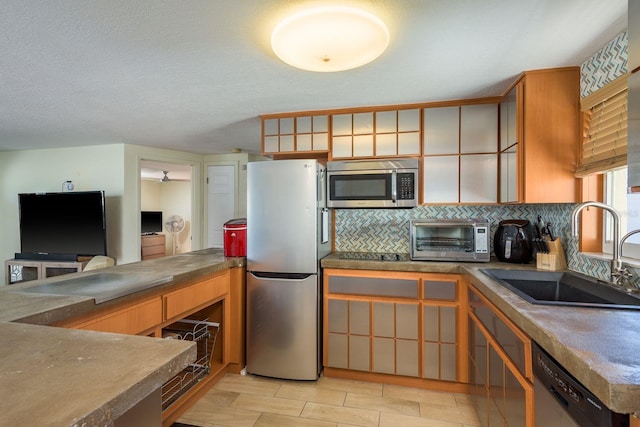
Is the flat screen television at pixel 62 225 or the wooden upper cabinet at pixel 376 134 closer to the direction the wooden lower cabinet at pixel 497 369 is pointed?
the flat screen television

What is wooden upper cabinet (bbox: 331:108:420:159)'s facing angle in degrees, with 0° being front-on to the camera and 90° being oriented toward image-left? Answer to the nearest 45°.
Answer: approximately 0°

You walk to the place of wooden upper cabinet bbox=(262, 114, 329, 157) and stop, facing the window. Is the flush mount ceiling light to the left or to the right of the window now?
right

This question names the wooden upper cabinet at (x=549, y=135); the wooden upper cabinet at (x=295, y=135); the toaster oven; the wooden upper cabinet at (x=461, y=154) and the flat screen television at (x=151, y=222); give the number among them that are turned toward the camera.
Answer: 4

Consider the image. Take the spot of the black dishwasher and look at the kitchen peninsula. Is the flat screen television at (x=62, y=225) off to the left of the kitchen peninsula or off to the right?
right

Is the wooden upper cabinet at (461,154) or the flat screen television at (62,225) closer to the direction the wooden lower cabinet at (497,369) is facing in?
the flat screen television

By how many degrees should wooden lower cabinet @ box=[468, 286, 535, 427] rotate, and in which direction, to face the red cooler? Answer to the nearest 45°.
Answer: approximately 45° to its right

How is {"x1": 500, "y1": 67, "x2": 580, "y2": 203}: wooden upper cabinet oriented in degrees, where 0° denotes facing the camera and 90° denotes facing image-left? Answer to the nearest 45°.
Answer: approximately 90°

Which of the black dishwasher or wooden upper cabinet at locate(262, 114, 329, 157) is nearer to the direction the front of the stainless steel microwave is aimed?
the black dishwasher
